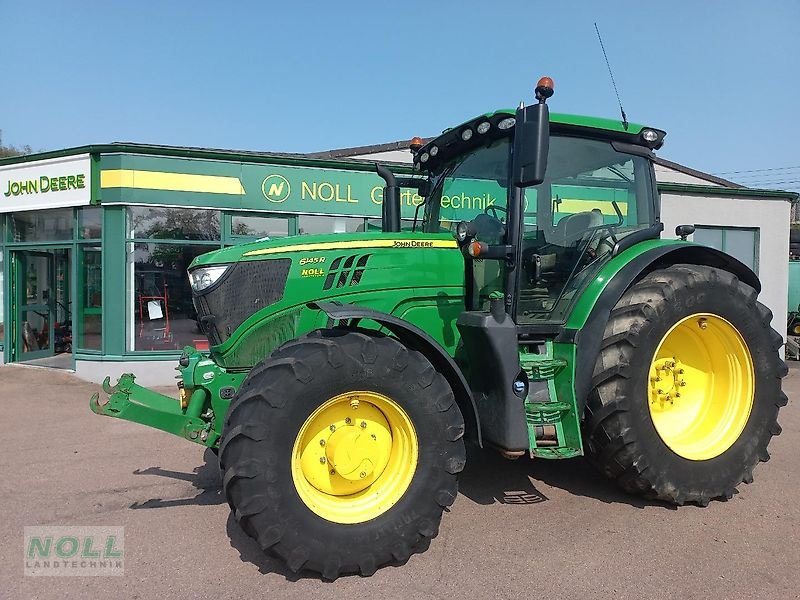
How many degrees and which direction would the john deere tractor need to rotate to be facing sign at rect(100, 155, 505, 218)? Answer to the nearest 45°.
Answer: approximately 90° to its right

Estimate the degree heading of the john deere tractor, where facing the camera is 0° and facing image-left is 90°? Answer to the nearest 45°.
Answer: approximately 45°

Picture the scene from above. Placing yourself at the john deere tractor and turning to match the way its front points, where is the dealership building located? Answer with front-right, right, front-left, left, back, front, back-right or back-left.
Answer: right
